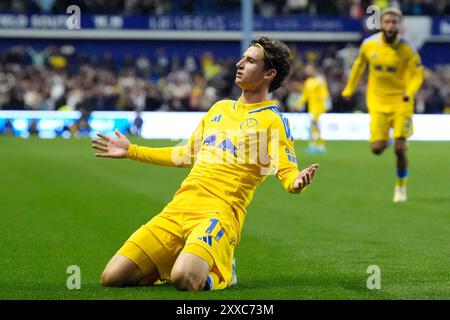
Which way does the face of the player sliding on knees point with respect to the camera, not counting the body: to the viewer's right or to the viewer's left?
to the viewer's left

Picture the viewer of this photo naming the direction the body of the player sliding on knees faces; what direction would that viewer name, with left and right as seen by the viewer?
facing the viewer and to the left of the viewer

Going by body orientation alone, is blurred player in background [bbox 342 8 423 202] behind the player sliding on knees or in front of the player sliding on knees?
behind

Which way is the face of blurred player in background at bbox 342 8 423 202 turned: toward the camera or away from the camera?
toward the camera

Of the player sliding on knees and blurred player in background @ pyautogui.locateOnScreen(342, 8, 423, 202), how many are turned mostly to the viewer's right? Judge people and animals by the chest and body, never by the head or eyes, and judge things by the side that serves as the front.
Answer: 0

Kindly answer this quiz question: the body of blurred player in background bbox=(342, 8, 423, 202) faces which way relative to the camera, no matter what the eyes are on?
toward the camera

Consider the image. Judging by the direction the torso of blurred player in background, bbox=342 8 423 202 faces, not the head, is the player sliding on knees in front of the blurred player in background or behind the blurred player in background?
in front
